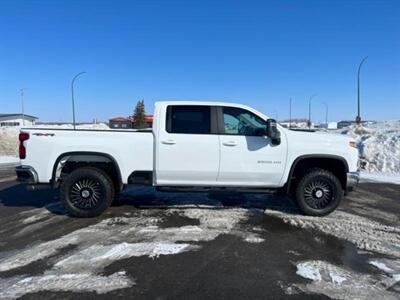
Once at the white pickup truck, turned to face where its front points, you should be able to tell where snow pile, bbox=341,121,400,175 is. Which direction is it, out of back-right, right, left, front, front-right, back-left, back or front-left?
front-left

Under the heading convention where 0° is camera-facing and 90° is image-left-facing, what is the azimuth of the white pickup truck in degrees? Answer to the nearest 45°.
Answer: approximately 270°
